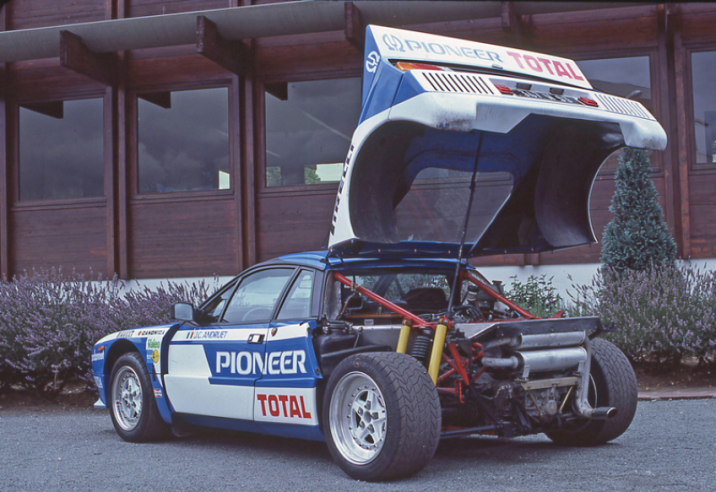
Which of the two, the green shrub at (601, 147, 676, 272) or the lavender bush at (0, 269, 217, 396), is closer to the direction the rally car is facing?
the lavender bush

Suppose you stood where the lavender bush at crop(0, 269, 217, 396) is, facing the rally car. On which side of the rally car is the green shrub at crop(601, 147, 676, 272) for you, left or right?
left

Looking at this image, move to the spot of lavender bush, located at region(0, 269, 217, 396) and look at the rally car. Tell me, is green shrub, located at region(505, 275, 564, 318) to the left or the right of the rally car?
left

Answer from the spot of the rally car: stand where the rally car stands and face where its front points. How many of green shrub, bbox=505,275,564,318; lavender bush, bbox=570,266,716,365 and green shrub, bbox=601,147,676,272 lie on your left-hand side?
0

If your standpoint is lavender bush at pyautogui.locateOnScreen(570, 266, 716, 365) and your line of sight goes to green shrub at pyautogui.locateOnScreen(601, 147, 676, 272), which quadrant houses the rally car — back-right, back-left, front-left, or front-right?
back-left

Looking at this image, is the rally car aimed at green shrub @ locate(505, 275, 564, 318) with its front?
no

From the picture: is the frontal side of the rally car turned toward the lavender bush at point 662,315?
no

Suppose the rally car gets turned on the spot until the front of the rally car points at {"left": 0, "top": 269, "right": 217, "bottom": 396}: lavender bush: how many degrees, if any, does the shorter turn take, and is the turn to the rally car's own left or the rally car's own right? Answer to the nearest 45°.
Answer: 0° — it already faces it

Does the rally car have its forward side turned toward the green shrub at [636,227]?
no

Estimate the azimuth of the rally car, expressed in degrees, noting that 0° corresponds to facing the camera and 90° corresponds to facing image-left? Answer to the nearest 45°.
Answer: approximately 135°
